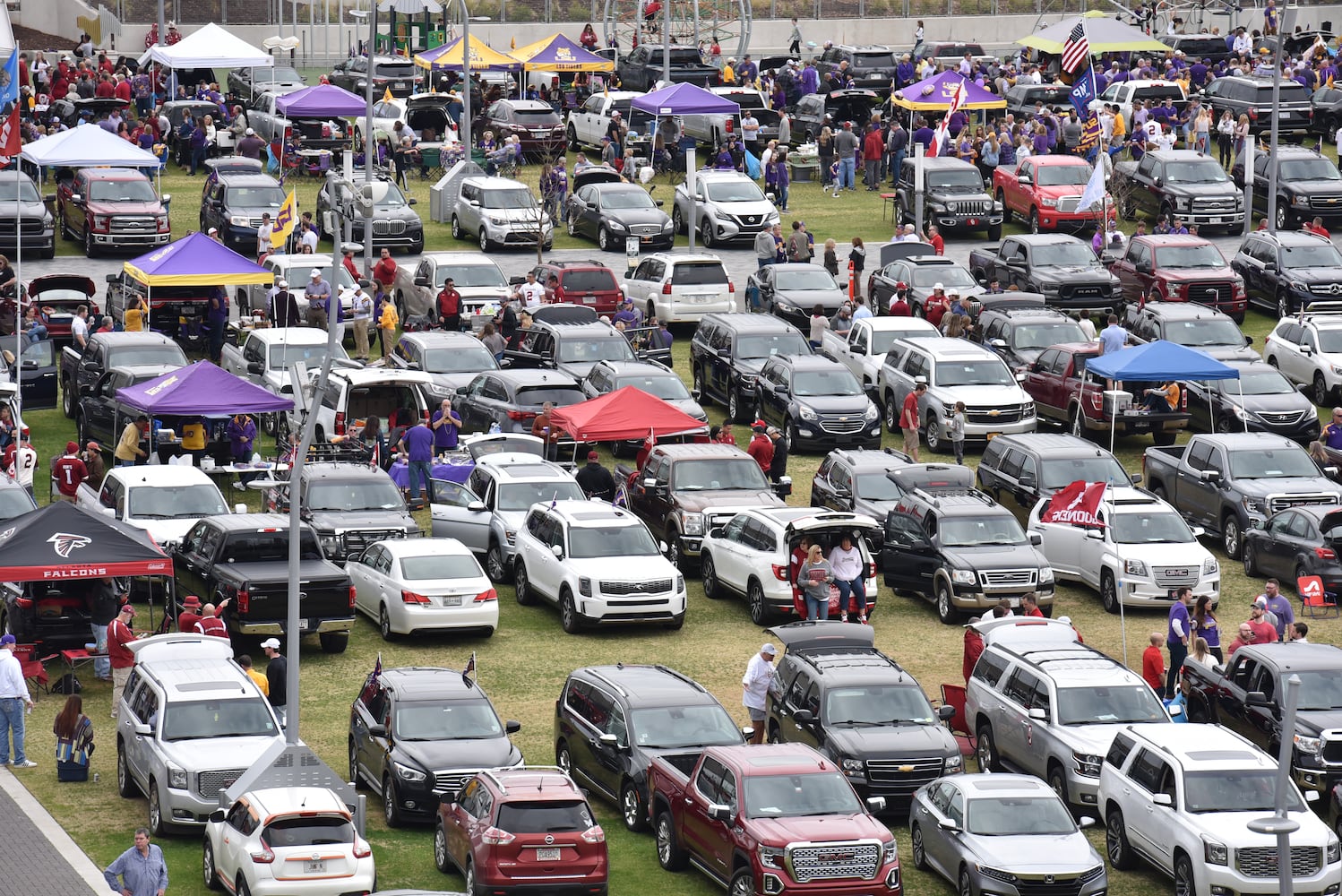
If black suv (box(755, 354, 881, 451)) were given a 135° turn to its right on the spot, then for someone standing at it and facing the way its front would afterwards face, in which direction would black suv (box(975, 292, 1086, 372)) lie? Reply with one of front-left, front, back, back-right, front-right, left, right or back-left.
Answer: back-right

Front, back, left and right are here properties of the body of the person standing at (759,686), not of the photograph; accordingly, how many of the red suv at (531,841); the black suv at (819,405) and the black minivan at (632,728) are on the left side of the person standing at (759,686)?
1

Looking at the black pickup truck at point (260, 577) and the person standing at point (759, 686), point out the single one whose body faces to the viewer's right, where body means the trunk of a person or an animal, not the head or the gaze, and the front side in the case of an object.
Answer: the person standing

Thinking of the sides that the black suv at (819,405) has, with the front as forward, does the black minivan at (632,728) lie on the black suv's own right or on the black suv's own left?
on the black suv's own right

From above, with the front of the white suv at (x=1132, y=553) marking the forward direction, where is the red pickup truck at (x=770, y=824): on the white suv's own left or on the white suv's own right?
on the white suv's own right

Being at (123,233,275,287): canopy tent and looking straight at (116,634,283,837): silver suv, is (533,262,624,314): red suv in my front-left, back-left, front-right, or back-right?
back-left

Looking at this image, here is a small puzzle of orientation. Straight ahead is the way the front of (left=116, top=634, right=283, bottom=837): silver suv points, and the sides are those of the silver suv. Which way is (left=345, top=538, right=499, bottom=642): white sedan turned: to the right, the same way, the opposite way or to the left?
the opposite way

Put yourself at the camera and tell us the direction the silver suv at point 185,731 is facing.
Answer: facing the viewer and to the right of the viewer

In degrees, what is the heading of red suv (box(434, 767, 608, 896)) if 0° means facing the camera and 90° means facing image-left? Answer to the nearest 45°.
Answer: approximately 135°

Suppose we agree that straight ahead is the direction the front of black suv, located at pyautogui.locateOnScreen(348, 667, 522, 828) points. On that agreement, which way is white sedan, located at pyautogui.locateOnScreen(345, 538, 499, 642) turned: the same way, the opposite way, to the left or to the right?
the opposite way

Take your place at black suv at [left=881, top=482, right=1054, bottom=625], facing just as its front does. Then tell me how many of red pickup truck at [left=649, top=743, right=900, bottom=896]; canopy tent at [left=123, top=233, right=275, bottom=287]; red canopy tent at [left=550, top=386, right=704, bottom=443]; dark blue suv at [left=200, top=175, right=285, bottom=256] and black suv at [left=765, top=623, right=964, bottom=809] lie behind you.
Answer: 3

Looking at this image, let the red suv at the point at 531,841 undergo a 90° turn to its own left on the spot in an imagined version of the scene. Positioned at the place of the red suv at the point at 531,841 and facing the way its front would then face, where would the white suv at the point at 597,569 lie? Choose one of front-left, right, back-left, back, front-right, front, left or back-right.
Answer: back-right
